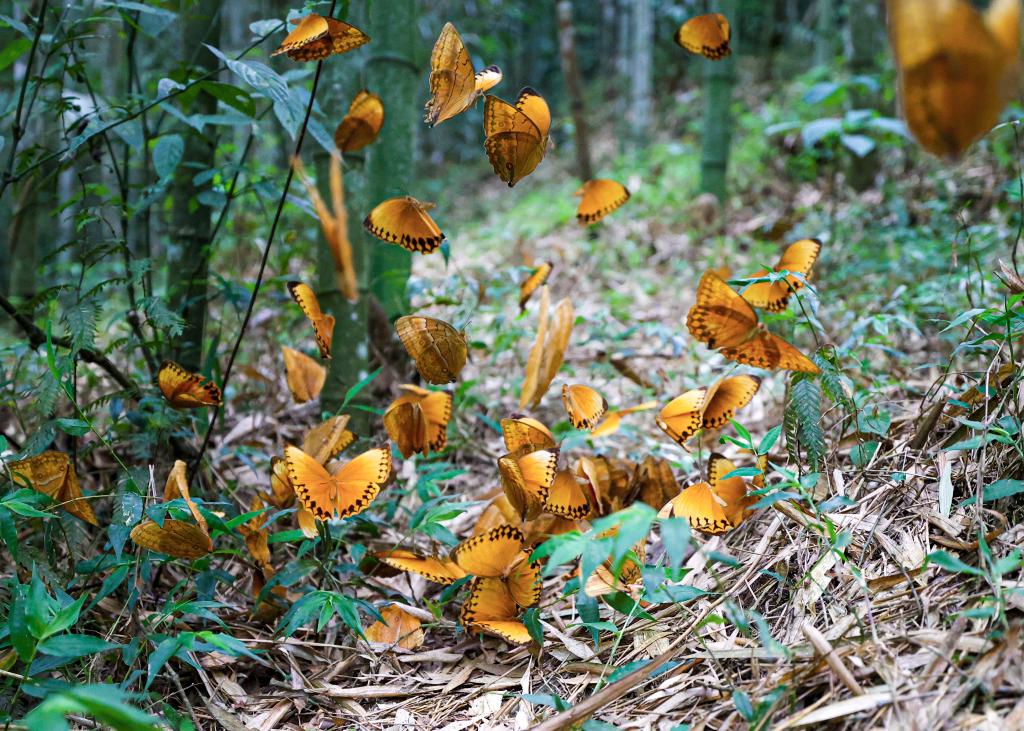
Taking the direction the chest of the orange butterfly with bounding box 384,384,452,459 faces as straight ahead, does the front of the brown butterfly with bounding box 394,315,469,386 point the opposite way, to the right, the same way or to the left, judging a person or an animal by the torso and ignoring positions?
to the right

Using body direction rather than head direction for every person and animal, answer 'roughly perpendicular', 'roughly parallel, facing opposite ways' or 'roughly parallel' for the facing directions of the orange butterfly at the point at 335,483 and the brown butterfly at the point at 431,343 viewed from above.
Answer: roughly perpendicular

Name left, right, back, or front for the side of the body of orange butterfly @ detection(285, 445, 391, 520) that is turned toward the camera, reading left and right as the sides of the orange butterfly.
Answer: back
